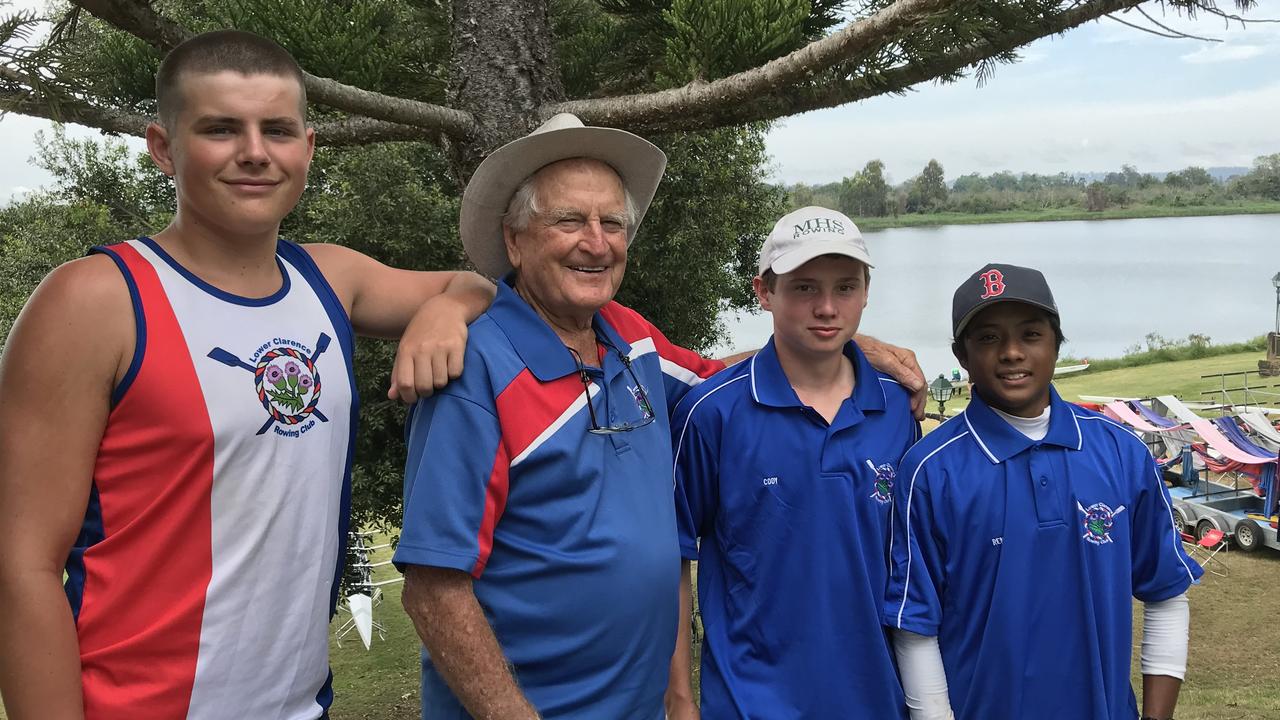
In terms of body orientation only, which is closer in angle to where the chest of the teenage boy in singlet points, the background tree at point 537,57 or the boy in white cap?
the boy in white cap

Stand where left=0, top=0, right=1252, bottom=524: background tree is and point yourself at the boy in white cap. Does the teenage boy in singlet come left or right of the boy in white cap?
right

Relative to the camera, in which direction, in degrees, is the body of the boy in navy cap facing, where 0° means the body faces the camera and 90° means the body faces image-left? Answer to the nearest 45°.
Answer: approximately 0°

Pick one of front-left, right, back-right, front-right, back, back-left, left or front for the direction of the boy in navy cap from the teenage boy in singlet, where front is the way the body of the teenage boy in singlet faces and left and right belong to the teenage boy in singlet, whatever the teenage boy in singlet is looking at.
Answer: front-left

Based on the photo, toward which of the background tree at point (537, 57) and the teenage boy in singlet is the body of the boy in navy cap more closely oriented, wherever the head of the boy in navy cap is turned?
the teenage boy in singlet

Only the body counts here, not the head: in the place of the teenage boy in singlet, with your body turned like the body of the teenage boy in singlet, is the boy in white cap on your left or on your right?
on your left

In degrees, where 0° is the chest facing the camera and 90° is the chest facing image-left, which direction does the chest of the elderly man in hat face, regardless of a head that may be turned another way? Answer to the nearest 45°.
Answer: approximately 315°

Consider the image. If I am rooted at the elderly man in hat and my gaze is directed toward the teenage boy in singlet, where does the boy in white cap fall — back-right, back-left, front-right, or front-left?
back-right

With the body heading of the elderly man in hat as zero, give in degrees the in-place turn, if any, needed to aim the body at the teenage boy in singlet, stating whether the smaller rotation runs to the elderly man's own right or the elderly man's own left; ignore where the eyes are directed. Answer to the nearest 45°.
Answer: approximately 135° to the elderly man's own right
